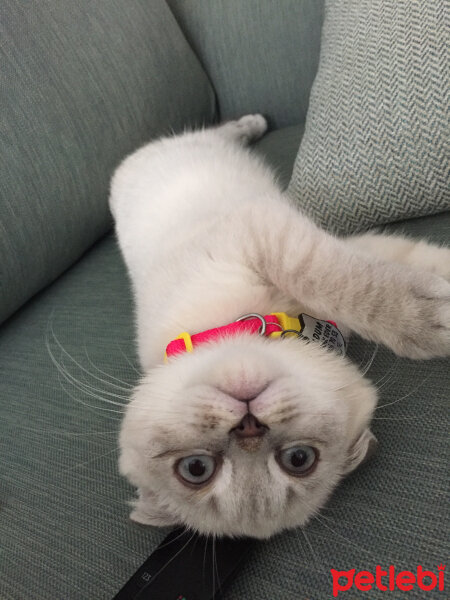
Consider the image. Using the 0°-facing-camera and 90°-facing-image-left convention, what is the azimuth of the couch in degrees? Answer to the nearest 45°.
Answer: approximately 315°
